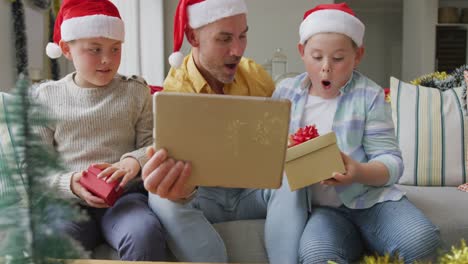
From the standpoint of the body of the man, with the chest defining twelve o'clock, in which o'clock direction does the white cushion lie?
The white cushion is roughly at 8 o'clock from the man.

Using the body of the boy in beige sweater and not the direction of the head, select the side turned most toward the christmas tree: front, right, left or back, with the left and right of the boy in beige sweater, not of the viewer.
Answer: front

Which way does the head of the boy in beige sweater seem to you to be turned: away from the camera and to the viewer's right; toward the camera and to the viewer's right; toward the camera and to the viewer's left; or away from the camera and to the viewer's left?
toward the camera and to the viewer's right

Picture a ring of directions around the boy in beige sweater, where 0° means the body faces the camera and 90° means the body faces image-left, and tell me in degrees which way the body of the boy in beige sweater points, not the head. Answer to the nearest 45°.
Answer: approximately 0°

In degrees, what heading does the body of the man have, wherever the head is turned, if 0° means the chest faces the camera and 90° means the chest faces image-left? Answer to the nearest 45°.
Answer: approximately 0°

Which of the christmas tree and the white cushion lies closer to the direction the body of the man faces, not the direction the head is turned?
the christmas tree

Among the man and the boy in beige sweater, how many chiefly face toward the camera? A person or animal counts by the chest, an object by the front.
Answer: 2

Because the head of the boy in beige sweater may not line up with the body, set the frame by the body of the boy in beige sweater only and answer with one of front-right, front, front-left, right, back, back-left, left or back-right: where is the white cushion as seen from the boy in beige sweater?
left
